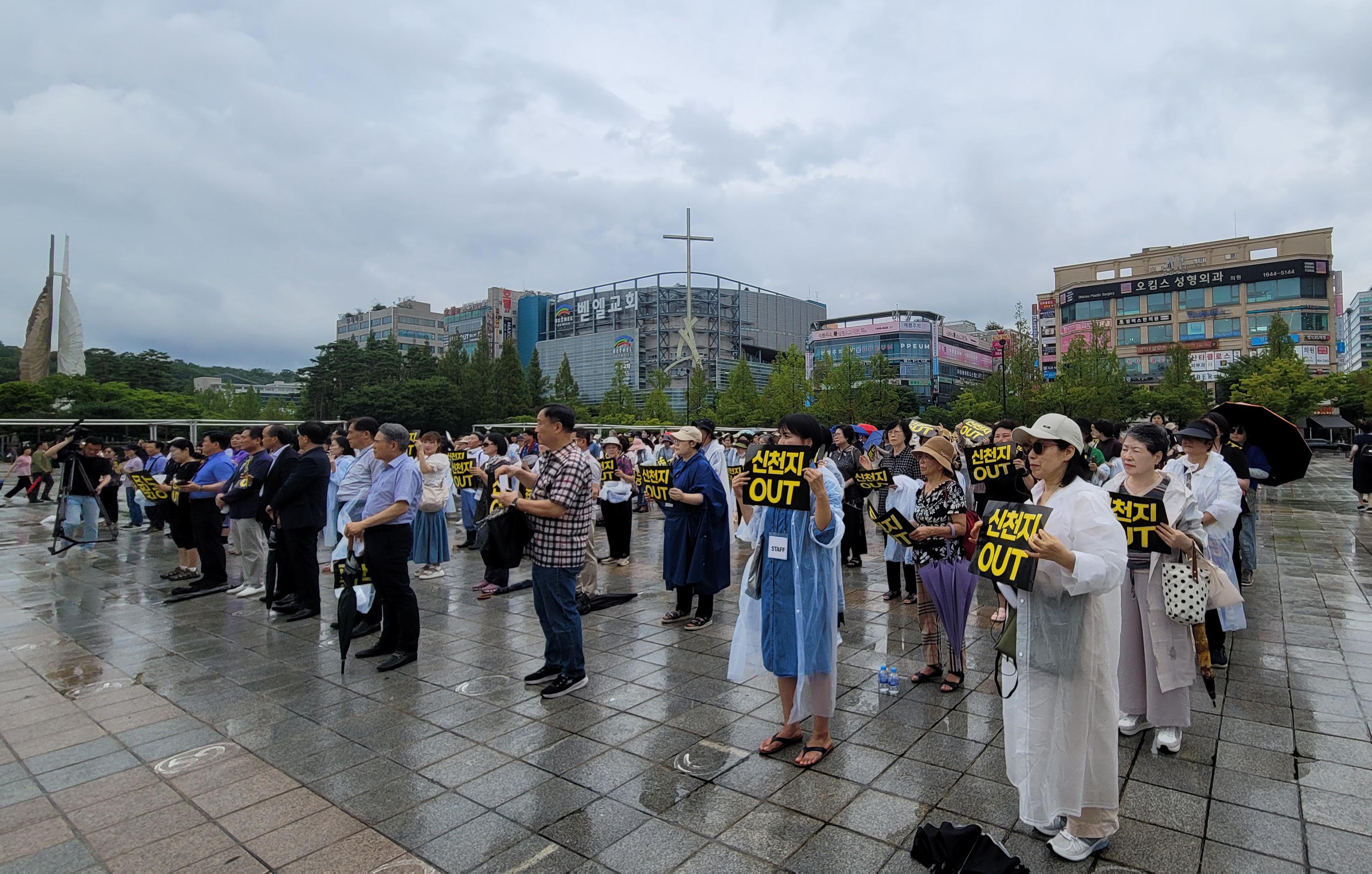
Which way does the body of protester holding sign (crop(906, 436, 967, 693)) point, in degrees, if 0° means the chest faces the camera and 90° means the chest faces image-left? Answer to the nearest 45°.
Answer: approximately 45°

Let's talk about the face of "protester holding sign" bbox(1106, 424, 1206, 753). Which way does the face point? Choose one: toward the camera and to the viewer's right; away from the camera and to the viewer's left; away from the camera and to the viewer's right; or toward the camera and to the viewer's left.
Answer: toward the camera and to the viewer's left

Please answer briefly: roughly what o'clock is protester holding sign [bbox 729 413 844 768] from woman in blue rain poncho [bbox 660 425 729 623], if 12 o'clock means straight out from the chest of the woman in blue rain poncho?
The protester holding sign is roughly at 10 o'clock from the woman in blue rain poncho.

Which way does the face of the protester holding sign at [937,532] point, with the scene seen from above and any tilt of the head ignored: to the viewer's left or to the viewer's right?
to the viewer's left

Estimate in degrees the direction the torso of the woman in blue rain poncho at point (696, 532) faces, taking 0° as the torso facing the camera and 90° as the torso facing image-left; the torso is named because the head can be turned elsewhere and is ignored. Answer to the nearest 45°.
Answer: approximately 45°

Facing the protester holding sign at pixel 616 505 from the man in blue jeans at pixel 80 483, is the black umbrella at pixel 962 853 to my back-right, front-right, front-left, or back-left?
front-right

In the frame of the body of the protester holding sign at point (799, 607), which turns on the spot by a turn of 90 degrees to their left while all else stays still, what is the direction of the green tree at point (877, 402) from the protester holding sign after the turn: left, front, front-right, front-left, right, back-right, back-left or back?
back-left

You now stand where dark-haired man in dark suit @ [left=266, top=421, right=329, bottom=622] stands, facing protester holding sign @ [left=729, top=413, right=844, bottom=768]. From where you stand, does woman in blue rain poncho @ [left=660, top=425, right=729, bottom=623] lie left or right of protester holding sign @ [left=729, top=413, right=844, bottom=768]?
left

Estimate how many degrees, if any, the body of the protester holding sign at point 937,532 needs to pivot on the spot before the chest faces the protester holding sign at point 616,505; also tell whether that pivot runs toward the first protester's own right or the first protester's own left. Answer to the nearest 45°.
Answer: approximately 90° to the first protester's own right

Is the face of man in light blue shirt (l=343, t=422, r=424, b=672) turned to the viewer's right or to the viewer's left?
to the viewer's left

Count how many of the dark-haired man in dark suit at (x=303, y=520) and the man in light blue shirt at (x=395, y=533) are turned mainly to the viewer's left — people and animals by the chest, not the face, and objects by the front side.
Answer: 2

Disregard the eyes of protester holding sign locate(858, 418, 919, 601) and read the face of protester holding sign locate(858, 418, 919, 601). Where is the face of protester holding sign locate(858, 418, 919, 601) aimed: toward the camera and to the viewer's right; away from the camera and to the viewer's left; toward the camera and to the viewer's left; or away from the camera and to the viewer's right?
toward the camera and to the viewer's left

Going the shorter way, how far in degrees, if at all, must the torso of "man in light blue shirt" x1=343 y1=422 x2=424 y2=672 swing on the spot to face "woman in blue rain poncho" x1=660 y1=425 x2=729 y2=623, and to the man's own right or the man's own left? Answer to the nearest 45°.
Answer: approximately 180°

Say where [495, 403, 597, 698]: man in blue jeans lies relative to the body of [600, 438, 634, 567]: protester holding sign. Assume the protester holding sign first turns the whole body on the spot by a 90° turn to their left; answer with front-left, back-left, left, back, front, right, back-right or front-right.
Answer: front-right

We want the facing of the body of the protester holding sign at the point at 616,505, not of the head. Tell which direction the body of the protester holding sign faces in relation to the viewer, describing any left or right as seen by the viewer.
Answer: facing the viewer and to the left of the viewer
